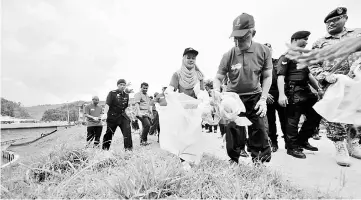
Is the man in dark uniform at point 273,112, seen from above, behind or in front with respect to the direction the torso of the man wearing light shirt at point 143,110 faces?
in front

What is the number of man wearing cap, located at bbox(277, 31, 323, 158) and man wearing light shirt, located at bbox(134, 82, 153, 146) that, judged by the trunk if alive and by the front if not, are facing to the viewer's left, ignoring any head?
0

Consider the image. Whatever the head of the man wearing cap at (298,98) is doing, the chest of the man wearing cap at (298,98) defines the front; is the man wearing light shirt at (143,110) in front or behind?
behind

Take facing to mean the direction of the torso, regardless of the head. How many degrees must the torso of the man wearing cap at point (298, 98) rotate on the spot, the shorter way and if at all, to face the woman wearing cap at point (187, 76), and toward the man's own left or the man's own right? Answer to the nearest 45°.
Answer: approximately 90° to the man's own right

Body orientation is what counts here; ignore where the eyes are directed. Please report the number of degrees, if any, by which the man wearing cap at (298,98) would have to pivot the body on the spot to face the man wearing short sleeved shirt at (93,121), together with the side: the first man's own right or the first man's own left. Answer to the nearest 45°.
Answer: approximately 135° to the first man's own right

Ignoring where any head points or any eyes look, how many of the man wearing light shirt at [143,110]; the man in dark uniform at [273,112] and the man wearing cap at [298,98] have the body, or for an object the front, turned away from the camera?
0

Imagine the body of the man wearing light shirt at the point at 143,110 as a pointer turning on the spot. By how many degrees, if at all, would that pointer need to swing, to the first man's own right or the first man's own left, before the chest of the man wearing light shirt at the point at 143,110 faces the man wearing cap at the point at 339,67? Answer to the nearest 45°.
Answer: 0° — they already face them

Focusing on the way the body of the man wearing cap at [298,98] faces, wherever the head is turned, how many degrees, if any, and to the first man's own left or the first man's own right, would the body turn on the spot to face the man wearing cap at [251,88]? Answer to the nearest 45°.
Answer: approximately 45° to the first man's own right

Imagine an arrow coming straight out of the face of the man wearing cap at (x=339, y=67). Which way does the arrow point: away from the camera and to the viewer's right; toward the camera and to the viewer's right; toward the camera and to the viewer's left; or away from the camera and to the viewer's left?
toward the camera and to the viewer's left

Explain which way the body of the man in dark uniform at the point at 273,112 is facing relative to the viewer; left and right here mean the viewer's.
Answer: facing the viewer and to the left of the viewer

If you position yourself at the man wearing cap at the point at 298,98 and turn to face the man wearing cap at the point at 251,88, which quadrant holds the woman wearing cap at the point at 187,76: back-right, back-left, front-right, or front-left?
front-right

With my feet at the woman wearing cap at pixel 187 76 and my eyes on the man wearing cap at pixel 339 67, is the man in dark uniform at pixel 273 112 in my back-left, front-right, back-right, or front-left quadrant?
front-left

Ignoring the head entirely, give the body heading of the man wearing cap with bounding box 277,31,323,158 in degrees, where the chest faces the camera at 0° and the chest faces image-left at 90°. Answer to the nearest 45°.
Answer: approximately 315°

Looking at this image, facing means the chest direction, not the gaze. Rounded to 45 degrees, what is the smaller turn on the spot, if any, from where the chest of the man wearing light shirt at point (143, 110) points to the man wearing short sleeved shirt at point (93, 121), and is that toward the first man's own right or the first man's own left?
approximately 135° to the first man's own right
